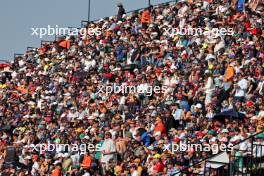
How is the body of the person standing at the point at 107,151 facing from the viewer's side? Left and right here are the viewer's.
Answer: facing the viewer and to the left of the viewer
